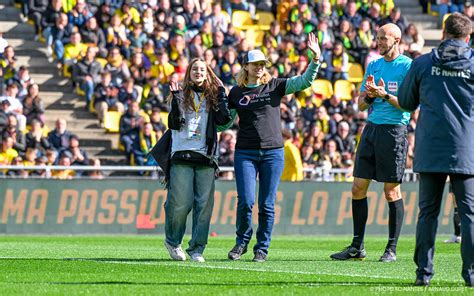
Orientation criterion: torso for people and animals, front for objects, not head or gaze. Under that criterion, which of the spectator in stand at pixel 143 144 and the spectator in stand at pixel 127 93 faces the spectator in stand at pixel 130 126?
the spectator in stand at pixel 127 93

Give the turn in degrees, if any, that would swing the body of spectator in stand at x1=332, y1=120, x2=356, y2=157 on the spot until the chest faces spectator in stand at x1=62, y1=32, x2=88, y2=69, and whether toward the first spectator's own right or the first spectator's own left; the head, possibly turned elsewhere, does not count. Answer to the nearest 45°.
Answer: approximately 90° to the first spectator's own right

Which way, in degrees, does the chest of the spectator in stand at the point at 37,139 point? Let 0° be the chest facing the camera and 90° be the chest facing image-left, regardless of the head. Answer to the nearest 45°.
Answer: approximately 315°

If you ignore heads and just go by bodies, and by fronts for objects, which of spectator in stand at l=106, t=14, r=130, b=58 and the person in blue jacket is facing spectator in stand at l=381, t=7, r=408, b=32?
the person in blue jacket

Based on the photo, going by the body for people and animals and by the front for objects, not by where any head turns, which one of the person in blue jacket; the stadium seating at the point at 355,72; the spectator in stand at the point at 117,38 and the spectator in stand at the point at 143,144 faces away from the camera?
the person in blue jacket

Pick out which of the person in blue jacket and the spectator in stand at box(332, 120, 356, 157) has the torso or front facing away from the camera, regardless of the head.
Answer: the person in blue jacket

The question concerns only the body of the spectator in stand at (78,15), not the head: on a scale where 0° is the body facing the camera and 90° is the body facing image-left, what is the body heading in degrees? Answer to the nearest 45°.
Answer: approximately 0°

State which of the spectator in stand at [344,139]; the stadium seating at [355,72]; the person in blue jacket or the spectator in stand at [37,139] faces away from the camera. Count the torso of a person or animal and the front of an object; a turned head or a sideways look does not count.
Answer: the person in blue jacket

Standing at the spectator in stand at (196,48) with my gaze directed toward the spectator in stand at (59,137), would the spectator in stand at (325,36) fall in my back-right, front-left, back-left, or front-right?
back-left

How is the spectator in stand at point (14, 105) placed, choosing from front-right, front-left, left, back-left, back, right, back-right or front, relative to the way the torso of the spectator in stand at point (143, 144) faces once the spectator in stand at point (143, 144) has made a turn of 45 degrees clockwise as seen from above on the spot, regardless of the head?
right

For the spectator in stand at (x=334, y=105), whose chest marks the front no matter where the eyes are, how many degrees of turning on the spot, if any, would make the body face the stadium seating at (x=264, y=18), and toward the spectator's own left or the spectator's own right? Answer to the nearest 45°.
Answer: approximately 135° to the spectator's own right

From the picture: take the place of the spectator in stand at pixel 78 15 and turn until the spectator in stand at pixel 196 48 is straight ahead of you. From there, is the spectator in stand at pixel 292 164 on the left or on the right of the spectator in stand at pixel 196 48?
right

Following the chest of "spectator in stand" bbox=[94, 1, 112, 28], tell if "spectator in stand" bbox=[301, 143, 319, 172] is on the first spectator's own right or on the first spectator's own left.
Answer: on the first spectator's own left

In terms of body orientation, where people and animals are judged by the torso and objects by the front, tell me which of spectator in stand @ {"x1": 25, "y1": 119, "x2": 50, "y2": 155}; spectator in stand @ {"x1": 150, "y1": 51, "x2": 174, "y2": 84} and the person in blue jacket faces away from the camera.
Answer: the person in blue jacket
